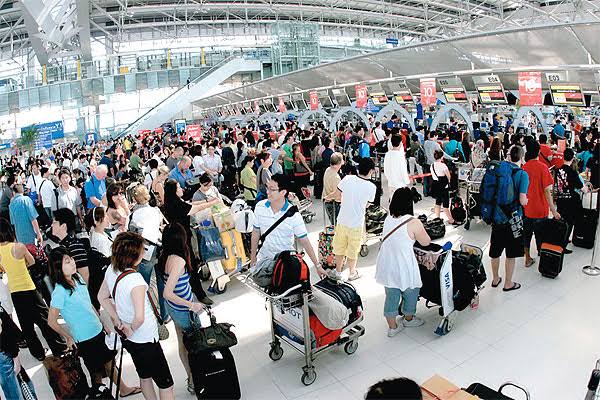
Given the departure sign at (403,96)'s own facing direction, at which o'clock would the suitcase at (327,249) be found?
The suitcase is roughly at 12 o'clock from the departure sign.

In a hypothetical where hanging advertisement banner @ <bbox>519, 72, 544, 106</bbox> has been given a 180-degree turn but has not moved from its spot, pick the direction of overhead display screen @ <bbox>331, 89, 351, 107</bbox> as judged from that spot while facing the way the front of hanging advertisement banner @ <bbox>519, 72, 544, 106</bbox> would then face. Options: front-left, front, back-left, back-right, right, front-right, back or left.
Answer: front-left

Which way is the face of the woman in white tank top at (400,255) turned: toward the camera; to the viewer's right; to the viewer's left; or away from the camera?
away from the camera

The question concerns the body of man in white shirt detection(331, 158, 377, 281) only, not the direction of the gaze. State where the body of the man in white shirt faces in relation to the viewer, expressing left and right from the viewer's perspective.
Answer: facing away from the viewer and to the right of the viewer

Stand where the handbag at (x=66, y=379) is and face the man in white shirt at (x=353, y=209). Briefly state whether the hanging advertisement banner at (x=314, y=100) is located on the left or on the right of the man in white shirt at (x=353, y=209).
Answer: left

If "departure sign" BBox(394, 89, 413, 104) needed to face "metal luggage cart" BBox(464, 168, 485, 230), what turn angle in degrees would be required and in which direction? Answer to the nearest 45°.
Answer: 0° — it already faces it

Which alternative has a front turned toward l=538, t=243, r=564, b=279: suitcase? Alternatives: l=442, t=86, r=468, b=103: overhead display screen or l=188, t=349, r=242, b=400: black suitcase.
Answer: the overhead display screen

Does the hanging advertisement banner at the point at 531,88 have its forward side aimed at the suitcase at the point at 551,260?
yes
